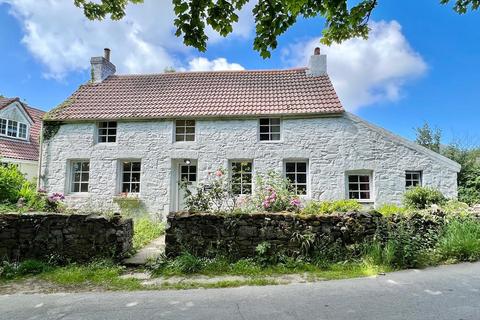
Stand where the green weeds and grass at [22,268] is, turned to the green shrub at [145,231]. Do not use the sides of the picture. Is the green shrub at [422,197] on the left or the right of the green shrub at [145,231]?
right

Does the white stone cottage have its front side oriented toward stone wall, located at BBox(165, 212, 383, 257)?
yes

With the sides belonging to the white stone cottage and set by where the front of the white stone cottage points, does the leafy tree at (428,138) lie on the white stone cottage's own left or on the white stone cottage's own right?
on the white stone cottage's own left

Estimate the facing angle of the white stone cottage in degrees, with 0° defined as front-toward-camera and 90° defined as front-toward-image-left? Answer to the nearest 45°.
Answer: approximately 0°

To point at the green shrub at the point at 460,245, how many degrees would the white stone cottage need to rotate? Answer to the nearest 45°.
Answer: approximately 45° to its left

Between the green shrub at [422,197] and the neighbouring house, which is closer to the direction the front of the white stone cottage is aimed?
the green shrub

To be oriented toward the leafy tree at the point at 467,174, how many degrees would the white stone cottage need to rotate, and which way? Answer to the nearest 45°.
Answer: approximately 90° to its left

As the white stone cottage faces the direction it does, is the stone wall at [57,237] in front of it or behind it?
in front

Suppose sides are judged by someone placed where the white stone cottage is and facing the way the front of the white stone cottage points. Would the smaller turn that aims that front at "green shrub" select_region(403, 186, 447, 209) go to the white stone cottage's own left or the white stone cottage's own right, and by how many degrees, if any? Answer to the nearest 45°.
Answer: approximately 90° to the white stone cottage's own left

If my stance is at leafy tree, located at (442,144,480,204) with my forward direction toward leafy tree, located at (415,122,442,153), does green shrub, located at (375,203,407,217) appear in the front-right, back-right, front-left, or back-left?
back-left
